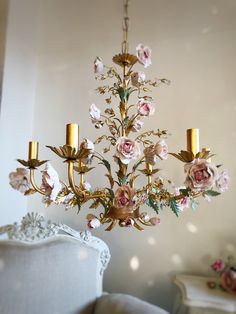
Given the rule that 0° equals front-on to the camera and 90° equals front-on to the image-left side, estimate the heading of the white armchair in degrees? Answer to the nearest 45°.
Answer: approximately 315°

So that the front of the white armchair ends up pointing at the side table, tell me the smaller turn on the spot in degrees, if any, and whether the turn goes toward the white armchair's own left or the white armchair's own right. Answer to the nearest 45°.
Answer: approximately 45° to the white armchair's own left
